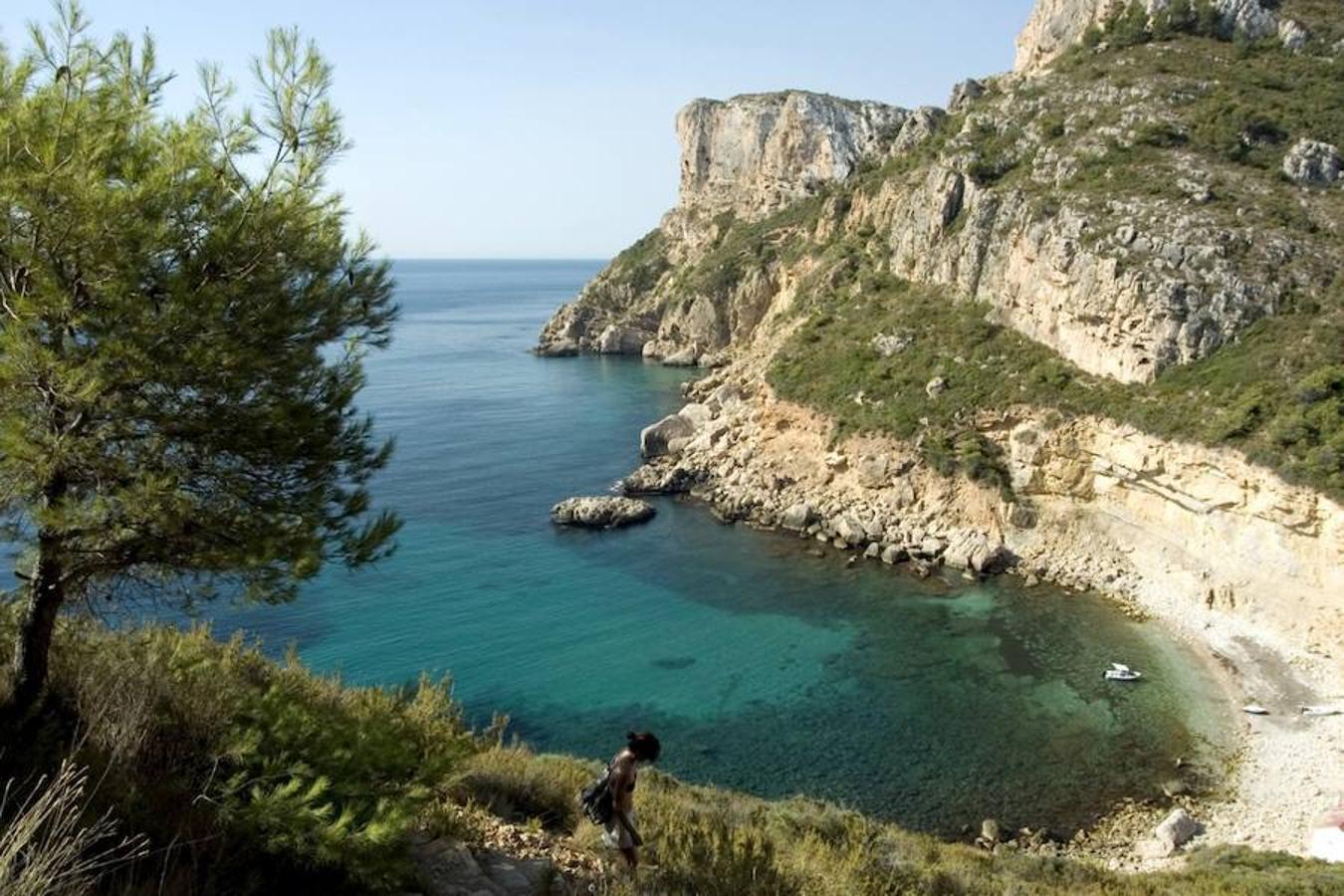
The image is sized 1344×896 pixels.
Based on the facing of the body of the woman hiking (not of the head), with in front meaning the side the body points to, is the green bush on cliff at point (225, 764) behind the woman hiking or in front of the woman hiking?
behind

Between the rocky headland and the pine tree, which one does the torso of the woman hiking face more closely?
the rocky headland

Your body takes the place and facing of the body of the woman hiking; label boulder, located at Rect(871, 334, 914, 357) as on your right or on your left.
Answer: on your left

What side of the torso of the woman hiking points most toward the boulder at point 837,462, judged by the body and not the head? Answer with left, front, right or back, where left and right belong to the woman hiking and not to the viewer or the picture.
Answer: left

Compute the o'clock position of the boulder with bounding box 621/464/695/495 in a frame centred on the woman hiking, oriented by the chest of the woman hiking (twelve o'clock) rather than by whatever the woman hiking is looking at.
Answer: The boulder is roughly at 9 o'clock from the woman hiking.

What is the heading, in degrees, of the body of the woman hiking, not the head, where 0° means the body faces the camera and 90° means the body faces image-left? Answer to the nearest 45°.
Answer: approximately 270°

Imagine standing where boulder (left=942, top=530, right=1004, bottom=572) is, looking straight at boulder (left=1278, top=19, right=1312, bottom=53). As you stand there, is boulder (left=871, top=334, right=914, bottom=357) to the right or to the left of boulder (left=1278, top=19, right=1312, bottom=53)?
left

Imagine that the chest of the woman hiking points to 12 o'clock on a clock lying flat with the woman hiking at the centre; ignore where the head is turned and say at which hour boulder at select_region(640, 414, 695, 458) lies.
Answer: The boulder is roughly at 9 o'clock from the woman hiking.

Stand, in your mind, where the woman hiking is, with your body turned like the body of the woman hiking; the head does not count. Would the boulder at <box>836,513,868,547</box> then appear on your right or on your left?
on your left

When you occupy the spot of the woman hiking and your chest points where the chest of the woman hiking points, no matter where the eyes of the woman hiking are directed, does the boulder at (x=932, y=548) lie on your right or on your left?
on your left

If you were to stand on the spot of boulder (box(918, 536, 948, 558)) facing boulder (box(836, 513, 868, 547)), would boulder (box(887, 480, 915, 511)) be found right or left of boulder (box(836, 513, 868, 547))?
right
